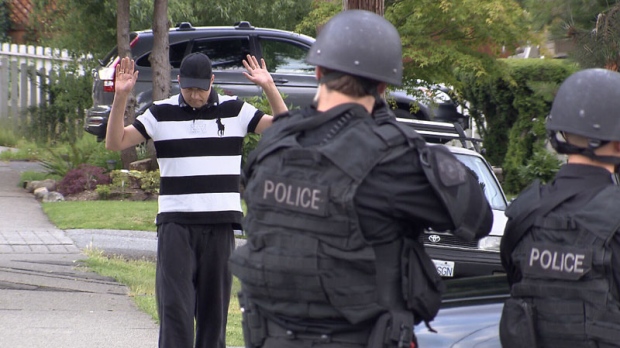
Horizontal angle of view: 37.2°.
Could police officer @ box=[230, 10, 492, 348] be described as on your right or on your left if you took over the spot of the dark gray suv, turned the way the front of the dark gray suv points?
on your right

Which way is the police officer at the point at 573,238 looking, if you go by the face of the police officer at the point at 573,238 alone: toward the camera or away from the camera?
away from the camera

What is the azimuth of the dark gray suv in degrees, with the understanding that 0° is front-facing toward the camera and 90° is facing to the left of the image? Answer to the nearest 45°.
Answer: approximately 225°

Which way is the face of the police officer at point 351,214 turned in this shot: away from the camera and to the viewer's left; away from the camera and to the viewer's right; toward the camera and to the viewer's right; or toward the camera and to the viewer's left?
away from the camera and to the viewer's left

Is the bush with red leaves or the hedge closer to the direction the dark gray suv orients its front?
the hedge

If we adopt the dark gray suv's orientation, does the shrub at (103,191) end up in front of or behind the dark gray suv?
behind
